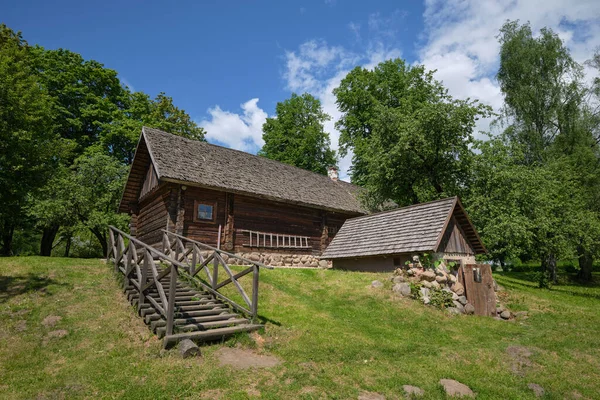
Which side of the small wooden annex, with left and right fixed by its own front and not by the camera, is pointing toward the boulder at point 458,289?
front

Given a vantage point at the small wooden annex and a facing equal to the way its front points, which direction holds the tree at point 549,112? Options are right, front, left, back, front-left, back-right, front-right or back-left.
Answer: left

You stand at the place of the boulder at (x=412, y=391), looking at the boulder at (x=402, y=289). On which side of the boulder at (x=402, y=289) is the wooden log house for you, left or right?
left

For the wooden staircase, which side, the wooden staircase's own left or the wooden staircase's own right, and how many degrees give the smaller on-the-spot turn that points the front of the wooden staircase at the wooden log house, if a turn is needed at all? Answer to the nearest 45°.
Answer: approximately 135° to the wooden staircase's own left

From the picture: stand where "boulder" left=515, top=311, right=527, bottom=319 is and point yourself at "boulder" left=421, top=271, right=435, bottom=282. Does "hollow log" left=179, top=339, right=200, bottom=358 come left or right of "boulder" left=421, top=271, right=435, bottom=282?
left

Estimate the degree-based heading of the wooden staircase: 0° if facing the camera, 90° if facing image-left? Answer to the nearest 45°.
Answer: approximately 315°

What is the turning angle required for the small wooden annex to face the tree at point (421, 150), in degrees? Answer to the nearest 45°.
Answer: approximately 135° to its left

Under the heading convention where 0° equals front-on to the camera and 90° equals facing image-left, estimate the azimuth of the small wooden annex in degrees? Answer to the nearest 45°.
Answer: approximately 315°

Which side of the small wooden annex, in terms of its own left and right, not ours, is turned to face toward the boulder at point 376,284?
right

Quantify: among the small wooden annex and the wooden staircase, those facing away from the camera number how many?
0

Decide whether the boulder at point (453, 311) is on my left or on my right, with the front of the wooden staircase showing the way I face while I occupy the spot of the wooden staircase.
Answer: on my left

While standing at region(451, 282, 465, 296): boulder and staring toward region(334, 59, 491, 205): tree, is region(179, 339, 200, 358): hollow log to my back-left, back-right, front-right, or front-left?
back-left

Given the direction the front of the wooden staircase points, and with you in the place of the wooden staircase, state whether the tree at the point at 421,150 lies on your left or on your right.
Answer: on your left
